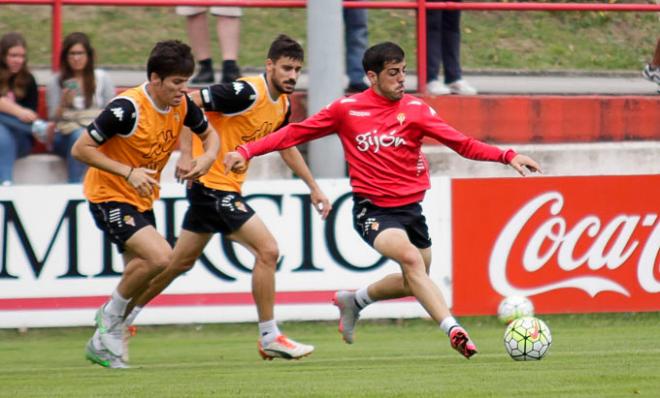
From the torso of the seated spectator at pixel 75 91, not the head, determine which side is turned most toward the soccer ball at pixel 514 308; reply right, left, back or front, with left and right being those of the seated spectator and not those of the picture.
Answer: left

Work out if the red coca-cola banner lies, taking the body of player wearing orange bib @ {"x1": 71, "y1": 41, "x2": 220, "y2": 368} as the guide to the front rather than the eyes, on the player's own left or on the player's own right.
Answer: on the player's own left

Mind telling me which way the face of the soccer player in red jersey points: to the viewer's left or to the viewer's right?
to the viewer's right

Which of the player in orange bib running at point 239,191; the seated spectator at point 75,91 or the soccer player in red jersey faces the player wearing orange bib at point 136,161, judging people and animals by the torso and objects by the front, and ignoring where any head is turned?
the seated spectator

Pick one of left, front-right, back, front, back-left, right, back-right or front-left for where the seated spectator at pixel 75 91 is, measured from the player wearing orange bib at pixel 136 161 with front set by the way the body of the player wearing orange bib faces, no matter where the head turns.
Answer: back-left

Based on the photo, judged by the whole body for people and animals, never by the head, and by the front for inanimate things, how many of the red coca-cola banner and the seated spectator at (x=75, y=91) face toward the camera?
2

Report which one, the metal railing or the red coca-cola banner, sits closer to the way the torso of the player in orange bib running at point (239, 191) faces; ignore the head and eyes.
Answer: the red coca-cola banner

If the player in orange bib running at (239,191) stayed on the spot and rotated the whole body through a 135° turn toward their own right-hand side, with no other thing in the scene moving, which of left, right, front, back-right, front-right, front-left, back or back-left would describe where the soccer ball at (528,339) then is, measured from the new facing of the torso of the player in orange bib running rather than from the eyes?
back-left

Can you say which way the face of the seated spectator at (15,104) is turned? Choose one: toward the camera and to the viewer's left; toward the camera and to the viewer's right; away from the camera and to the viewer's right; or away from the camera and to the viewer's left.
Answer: toward the camera and to the viewer's right

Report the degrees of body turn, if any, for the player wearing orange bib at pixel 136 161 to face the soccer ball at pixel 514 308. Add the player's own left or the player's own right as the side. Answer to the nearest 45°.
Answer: approximately 90° to the player's own left

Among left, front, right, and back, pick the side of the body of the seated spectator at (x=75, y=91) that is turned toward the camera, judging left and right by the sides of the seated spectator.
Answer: front

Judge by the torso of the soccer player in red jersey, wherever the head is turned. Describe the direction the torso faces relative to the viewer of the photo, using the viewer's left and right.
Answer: facing the viewer and to the right of the viewer

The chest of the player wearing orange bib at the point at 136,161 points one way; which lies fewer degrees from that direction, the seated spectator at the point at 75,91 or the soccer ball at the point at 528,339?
the soccer ball

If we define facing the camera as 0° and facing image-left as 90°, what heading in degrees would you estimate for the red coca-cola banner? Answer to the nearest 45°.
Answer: approximately 0°

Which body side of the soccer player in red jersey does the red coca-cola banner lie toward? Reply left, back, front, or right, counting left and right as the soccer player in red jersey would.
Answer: left
